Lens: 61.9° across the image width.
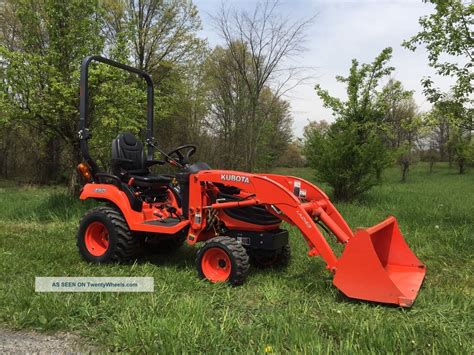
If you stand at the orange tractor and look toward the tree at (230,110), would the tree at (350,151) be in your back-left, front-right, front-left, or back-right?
front-right

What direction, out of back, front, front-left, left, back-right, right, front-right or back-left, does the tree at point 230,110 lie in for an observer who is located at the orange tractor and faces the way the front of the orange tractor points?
back-left

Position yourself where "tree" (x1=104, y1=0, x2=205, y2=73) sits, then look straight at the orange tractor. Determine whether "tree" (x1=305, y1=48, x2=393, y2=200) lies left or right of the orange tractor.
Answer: left

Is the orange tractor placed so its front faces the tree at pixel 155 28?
no

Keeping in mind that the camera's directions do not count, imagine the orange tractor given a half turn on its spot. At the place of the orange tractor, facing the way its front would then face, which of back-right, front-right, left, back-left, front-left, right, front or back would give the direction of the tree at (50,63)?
front

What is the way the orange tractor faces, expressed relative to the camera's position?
facing the viewer and to the right of the viewer
